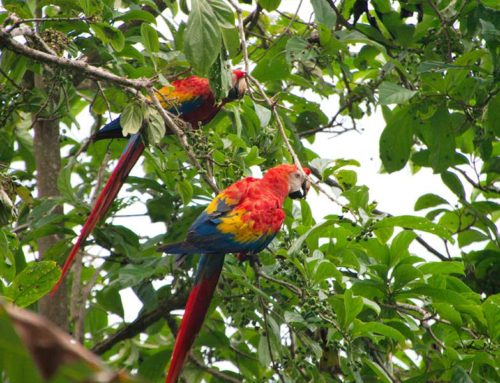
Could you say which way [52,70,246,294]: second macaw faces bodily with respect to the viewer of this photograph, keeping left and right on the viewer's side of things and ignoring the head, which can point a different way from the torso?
facing to the right of the viewer

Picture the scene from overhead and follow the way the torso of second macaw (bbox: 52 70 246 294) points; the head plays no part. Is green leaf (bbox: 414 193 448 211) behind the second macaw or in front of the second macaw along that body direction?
in front

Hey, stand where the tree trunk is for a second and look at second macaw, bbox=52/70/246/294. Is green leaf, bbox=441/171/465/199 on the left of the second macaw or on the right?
left

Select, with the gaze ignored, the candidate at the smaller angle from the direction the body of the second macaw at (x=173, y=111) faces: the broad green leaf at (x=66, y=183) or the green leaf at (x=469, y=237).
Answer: the green leaf

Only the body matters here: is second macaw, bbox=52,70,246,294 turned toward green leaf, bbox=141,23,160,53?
no

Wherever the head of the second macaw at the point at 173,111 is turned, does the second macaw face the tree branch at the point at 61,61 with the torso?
no

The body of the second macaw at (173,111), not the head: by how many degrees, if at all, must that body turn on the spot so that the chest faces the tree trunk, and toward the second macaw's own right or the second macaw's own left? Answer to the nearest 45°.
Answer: approximately 135° to the second macaw's own left

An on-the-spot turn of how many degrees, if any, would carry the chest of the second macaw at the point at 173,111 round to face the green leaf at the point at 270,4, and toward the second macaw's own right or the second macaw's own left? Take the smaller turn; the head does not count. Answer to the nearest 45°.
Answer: approximately 45° to the second macaw's own right

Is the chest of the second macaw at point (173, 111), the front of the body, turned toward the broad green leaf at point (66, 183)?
no
